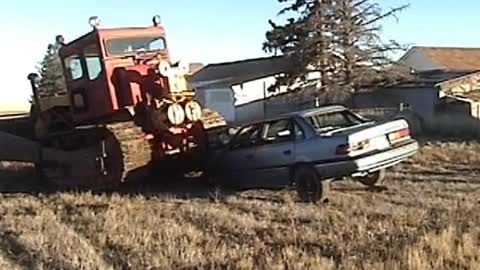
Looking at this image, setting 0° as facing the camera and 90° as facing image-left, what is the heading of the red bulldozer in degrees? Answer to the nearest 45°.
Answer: approximately 315°

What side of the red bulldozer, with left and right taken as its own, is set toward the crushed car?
front

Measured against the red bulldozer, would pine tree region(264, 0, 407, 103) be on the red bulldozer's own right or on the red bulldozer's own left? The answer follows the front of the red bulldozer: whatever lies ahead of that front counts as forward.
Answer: on the red bulldozer's own left

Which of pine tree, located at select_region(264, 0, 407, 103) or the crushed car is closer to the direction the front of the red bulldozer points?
the crushed car

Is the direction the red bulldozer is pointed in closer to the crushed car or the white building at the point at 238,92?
the crushed car
